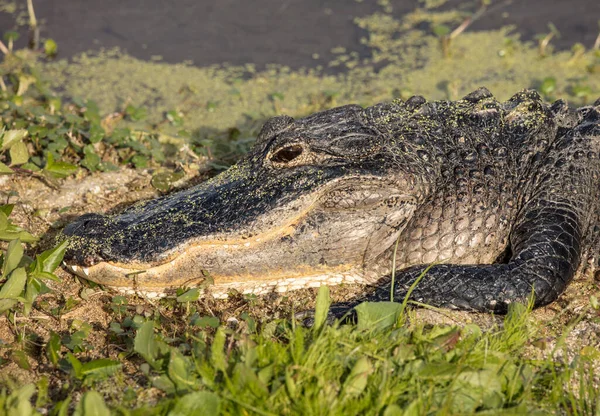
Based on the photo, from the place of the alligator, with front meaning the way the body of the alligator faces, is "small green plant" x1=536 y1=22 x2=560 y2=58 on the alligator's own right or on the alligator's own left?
on the alligator's own right

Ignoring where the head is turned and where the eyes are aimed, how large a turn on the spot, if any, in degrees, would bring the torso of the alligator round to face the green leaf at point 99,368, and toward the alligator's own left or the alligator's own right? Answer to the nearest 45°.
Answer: approximately 45° to the alligator's own left

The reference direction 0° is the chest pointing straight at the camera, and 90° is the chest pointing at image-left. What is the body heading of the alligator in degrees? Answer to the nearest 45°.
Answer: approximately 90°

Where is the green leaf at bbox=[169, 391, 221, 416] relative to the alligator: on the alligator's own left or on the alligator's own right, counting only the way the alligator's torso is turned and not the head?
on the alligator's own left

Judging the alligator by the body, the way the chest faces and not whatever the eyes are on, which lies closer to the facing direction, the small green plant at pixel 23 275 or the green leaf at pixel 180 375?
the small green plant

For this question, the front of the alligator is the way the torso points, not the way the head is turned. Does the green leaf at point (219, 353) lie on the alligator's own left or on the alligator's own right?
on the alligator's own left

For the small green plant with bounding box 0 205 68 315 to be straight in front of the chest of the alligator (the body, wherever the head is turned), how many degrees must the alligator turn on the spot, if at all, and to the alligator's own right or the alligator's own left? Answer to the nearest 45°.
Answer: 0° — it already faces it

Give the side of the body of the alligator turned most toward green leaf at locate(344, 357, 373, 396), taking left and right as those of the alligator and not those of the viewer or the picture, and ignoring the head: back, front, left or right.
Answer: left
